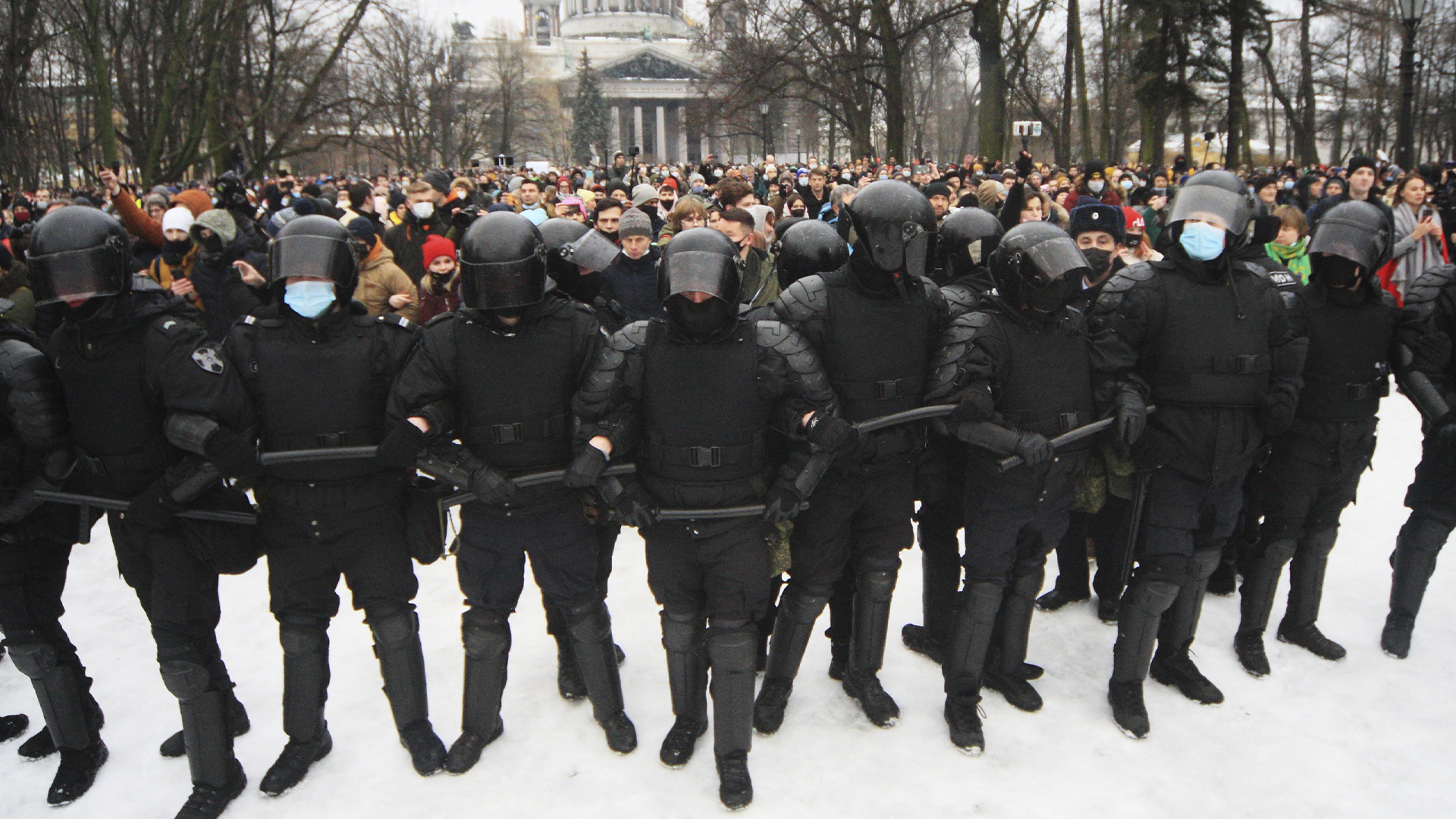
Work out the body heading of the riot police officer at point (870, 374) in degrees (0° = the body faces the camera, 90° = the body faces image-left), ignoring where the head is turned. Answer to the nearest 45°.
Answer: approximately 315°

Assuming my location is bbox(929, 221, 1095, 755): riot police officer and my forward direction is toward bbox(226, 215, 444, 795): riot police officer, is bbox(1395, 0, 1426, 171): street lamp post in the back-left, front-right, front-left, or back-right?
back-right

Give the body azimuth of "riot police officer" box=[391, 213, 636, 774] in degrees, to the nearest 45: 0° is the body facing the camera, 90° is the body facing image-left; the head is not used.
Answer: approximately 0°

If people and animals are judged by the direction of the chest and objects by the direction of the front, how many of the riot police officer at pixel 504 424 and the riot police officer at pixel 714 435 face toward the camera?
2

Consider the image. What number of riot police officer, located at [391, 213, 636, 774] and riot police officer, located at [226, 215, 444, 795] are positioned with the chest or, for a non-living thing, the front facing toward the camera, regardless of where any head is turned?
2

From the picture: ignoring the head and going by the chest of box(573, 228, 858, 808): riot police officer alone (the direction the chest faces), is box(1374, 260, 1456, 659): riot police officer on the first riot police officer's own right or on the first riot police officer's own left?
on the first riot police officer's own left

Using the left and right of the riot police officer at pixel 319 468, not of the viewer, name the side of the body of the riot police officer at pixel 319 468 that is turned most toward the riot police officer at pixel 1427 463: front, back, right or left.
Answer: left

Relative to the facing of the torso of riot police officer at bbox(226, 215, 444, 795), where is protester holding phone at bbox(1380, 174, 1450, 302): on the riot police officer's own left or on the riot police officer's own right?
on the riot police officer's own left
